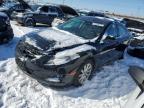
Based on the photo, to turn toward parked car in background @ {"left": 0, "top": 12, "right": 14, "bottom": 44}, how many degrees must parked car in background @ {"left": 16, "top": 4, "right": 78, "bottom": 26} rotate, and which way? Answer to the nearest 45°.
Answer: approximately 45° to its left

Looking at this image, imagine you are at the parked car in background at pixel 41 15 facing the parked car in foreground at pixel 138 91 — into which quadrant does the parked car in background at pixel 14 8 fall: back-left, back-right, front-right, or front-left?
back-right

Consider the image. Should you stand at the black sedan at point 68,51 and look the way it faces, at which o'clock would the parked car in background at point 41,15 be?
The parked car in background is roughly at 4 o'clock from the black sedan.

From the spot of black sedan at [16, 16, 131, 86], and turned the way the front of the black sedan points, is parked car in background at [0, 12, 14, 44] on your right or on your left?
on your right

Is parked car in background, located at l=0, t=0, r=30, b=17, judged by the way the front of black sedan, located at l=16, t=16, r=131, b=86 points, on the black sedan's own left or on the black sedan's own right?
on the black sedan's own right

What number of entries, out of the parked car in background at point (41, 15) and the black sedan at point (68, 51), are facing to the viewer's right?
0
